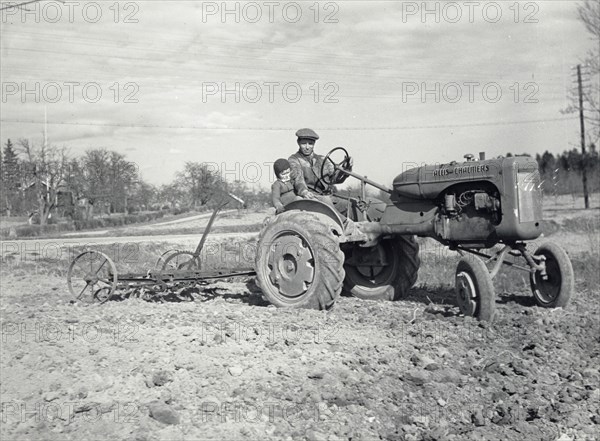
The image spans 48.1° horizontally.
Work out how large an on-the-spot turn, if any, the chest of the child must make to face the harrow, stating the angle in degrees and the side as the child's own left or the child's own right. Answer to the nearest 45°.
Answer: approximately 135° to the child's own right

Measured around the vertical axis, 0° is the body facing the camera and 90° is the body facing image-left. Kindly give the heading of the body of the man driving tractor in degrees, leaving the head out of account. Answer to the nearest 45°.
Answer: approximately 315°

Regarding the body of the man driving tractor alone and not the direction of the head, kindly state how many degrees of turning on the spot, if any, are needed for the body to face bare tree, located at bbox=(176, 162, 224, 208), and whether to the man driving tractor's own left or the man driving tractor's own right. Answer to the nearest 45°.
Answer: approximately 135° to the man driving tractor's own left

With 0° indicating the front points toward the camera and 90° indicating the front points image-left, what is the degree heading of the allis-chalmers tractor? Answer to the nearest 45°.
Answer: approximately 315°

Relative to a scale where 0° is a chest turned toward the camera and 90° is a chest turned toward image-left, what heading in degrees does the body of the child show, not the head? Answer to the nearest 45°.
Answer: approximately 315°
